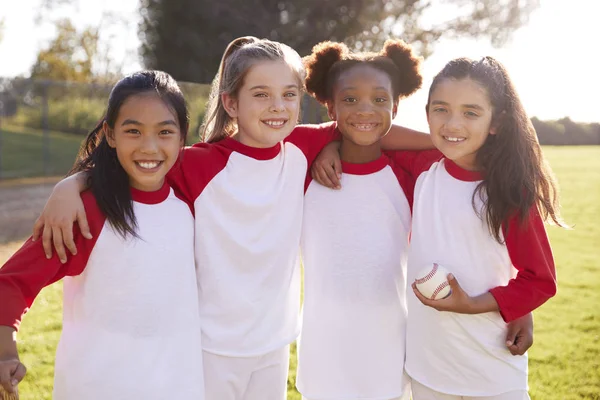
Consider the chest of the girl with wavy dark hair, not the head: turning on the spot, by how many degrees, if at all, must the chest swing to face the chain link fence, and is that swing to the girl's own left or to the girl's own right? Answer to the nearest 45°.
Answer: approximately 90° to the girl's own right

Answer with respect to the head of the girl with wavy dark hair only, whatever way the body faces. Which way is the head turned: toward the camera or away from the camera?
toward the camera

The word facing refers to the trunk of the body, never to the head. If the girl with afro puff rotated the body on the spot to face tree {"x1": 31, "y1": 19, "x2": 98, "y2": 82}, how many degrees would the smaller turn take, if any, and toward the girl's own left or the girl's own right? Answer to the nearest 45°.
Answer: approximately 135° to the girl's own right

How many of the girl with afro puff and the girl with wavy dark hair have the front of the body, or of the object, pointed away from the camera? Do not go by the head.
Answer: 0

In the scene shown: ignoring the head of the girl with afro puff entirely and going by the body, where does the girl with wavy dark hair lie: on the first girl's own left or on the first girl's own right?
on the first girl's own left

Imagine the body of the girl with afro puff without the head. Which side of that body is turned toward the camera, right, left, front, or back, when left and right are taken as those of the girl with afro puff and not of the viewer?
front

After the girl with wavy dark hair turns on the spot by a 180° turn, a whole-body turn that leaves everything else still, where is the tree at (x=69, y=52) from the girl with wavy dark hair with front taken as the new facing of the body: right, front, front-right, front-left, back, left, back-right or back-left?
left

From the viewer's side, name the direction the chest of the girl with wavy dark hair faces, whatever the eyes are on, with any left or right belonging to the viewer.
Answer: facing the viewer and to the left of the viewer

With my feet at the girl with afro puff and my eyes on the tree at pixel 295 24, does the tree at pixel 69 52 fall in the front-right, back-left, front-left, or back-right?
front-left

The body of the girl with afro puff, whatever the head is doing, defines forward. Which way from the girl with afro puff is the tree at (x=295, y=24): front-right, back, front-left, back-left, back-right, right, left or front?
back

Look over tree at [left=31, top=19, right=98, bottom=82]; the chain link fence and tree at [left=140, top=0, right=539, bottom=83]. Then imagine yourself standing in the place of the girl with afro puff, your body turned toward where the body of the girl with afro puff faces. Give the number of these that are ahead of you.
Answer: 0

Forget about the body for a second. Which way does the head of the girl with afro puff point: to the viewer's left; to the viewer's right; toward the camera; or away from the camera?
toward the camera
